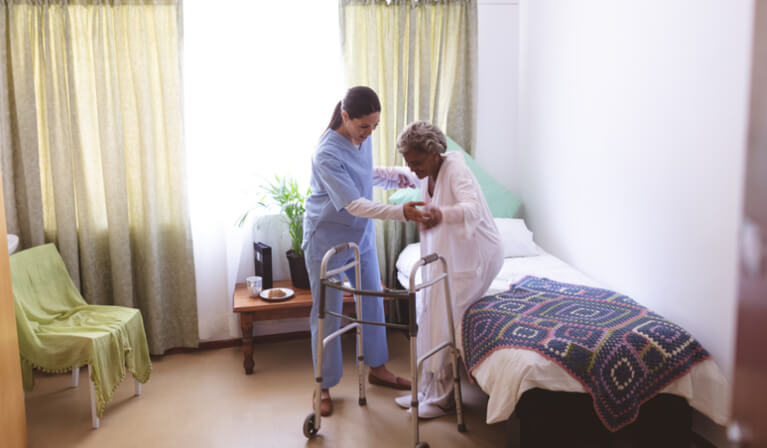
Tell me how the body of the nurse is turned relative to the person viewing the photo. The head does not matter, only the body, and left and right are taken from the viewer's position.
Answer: facing the viewer and to the right of the viewer

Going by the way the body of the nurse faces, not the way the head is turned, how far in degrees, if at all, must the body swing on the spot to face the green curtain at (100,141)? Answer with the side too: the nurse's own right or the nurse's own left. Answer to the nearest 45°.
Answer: approximately 180°

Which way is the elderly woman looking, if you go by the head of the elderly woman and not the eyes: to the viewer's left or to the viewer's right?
to the viewer's left

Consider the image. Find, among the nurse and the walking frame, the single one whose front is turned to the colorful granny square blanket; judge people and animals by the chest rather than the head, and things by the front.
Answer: the nurse

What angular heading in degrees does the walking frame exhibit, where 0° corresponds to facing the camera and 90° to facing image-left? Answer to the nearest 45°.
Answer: approximately 45°

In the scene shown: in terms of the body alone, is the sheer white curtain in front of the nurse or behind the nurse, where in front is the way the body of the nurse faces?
behind

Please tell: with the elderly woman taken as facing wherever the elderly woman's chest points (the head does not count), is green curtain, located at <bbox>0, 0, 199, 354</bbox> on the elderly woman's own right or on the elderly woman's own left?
on the elderly woman's own right

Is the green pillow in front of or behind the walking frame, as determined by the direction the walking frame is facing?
behind

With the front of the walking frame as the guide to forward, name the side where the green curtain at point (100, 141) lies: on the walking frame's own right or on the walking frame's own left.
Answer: on the walking frame's own right

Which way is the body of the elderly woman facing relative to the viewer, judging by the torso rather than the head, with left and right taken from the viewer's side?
facing the viewer and to the left of the viewer
